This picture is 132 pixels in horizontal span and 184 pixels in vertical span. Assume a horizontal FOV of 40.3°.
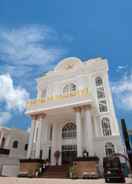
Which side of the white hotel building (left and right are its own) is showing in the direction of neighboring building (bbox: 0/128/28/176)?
right

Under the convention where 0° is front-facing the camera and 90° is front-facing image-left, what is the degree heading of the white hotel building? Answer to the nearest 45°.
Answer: approximately 45°
